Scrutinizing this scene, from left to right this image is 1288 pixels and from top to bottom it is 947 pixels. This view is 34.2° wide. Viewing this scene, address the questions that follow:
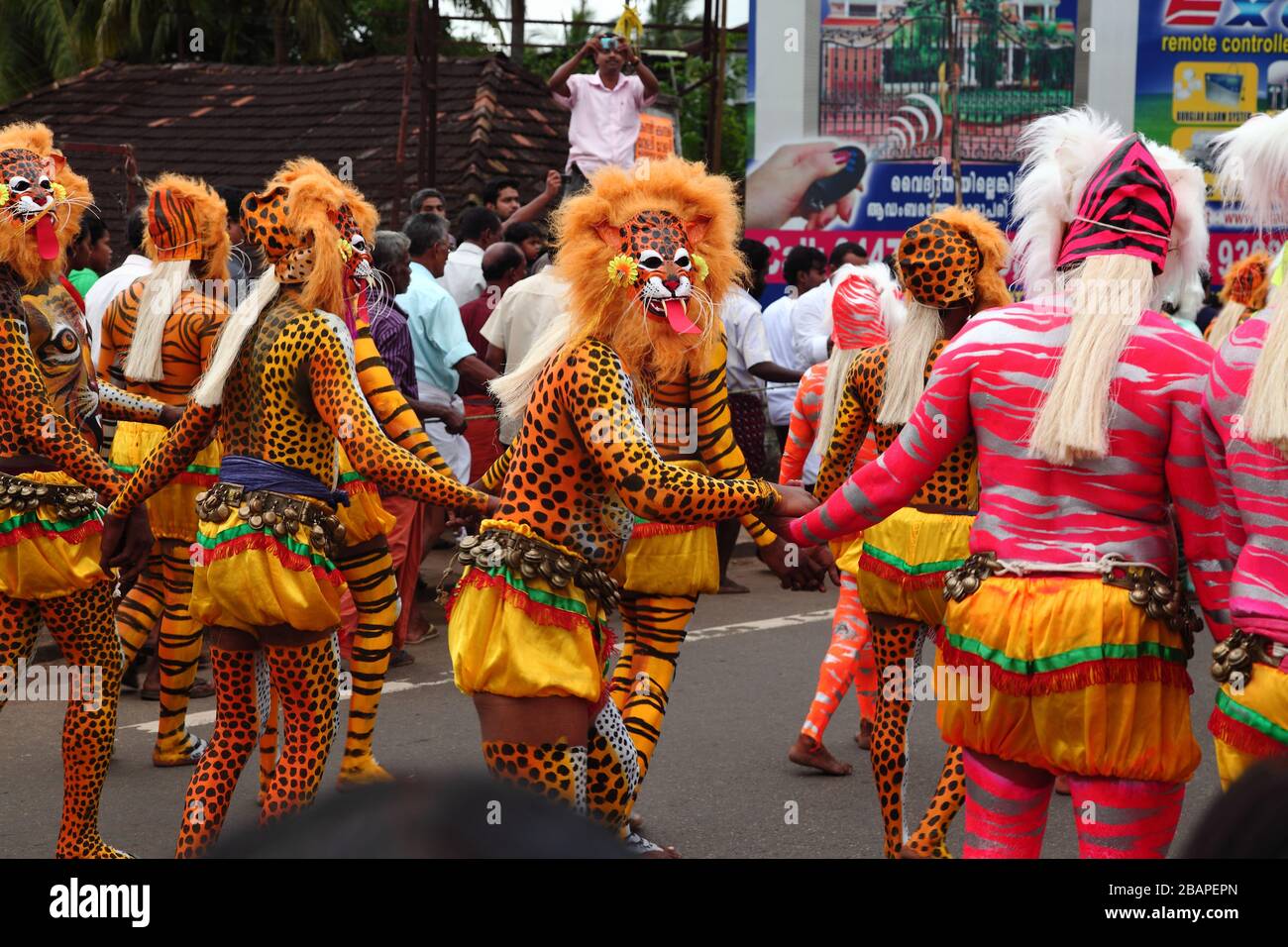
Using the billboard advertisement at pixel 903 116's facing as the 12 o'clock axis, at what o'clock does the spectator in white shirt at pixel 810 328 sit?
The spectator in white shirt is roughly at 12 o'clock from the billboard advertisement.

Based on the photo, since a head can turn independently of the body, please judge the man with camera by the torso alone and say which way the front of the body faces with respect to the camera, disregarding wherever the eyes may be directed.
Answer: toward the camera

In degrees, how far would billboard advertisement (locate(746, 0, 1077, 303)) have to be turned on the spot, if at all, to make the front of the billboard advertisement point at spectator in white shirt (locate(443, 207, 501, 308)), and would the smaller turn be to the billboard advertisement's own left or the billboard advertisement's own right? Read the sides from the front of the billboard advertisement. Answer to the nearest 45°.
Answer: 0° — it already faces them

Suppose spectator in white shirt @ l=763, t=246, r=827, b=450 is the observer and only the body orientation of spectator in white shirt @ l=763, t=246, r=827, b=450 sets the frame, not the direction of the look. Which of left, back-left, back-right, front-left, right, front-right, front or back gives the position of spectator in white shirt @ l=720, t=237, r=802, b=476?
right

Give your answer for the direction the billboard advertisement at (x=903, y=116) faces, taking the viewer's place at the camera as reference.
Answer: facing the viewer

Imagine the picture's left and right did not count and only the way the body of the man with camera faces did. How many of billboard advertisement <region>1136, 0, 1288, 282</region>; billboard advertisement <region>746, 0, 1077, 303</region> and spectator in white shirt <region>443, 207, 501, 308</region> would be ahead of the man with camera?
1

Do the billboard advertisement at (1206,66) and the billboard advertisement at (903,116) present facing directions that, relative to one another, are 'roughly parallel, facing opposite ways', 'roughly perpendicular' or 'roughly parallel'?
roughly parallel

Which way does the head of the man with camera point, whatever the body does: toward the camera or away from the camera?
toward the camera

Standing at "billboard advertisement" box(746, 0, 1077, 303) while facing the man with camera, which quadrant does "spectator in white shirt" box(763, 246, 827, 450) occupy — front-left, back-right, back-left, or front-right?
front-left

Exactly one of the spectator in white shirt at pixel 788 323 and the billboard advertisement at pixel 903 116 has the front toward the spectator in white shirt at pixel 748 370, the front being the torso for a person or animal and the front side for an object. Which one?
the billboard advertisement

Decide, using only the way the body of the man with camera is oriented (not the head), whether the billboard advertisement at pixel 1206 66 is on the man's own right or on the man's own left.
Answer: on the man's own left
